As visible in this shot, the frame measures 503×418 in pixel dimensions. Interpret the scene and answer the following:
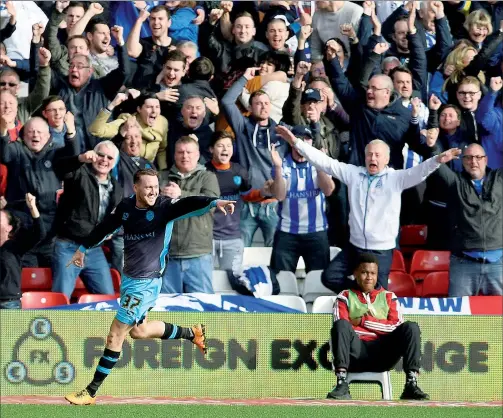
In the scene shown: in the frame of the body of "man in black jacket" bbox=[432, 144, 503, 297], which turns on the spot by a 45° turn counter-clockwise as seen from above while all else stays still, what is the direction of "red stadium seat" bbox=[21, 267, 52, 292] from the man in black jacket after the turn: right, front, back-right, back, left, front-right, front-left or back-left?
back-right

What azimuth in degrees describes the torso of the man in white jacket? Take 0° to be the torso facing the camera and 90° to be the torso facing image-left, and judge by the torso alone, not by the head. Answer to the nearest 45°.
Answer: approximately 0°

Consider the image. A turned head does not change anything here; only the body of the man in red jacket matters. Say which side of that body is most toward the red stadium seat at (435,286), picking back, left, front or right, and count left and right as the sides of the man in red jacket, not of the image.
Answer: back

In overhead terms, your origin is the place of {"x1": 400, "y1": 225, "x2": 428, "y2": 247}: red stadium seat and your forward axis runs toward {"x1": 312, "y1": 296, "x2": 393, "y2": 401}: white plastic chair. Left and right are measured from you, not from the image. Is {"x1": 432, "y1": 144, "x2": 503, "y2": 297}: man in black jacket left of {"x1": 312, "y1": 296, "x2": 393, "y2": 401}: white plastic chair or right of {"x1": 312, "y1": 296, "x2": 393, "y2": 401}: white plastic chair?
left

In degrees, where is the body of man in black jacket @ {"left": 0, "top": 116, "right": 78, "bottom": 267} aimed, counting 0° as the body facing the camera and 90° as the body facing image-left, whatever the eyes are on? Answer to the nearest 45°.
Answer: approximately 0°

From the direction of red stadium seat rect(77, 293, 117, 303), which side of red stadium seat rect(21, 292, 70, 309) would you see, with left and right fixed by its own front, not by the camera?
left

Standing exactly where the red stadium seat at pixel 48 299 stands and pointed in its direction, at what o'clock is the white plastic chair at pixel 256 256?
The white plastic chair is roughly at 9 o'clock from the red stadium seat.

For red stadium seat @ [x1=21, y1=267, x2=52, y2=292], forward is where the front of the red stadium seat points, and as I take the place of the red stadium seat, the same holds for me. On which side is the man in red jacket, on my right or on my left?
on my left

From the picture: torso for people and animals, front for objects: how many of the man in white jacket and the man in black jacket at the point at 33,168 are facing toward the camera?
2

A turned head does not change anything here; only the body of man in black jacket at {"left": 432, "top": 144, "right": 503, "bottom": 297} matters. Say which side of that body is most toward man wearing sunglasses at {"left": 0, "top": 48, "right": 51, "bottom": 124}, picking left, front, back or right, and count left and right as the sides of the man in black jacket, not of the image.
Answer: right
